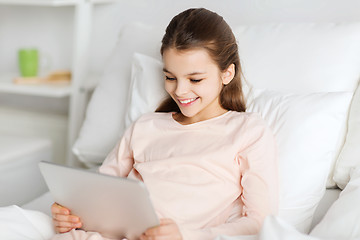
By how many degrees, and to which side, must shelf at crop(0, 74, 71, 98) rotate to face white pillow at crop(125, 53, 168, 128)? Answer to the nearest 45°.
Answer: approximately 45° to its left

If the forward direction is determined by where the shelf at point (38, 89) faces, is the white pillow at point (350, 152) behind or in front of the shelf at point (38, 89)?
in front

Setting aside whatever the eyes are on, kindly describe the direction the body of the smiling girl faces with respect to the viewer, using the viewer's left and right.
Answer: facing the viewer and to the left of the viewer

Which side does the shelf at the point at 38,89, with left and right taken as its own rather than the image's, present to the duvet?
front

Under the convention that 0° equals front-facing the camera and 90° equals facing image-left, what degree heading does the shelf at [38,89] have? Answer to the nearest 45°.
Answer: approximately 0°

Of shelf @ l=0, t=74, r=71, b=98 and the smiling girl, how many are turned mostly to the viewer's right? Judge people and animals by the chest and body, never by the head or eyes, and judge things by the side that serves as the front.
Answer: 0

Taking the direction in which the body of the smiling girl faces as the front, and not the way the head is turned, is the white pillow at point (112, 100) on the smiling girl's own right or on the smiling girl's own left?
on the smiling girl's own right
